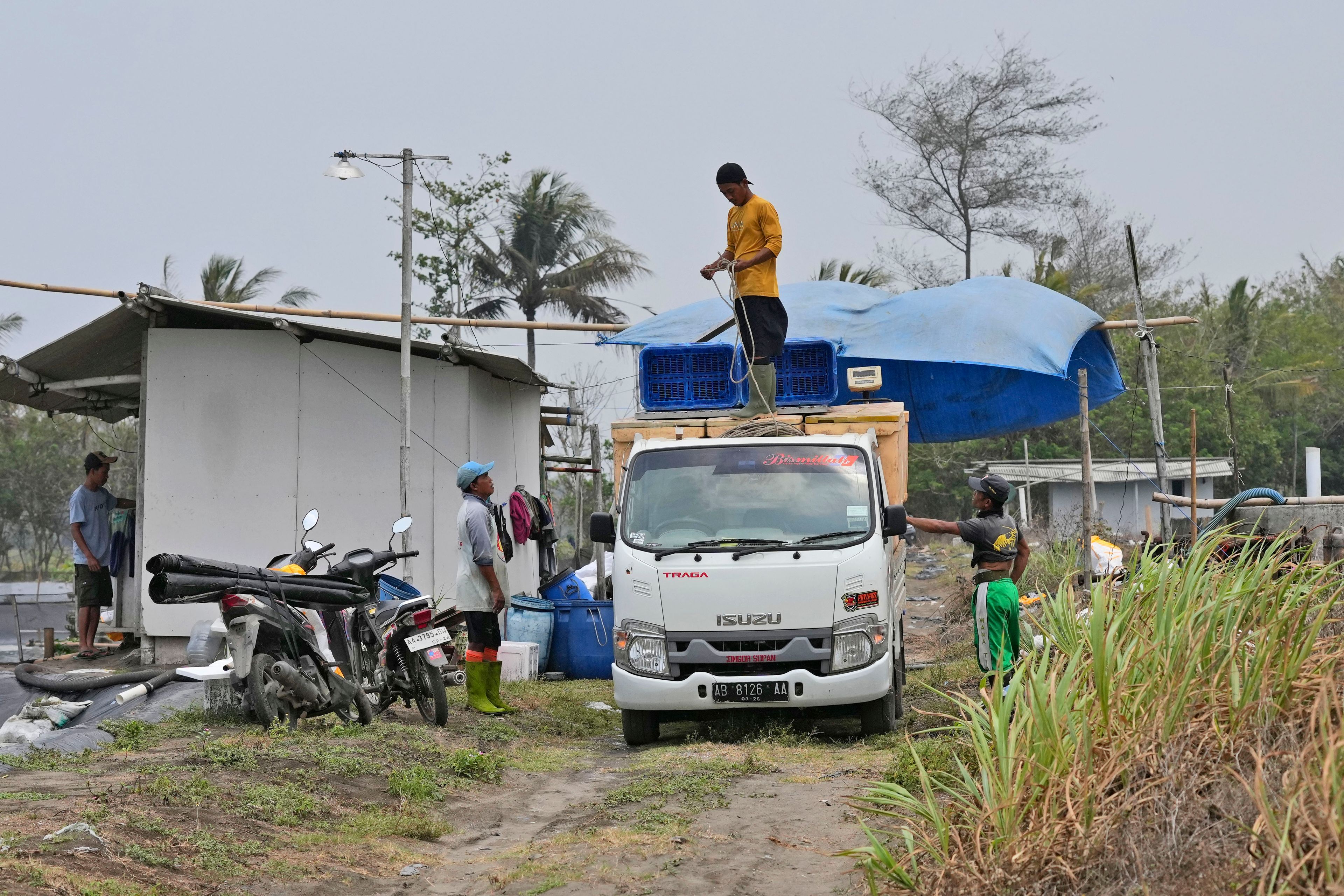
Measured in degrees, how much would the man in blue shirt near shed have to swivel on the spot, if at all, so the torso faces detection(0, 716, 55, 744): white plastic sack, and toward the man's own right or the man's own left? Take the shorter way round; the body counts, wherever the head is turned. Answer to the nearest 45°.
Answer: approximately 45° to the man's own right

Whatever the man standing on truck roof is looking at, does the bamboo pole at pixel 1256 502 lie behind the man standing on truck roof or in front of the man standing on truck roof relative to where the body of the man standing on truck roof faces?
behind

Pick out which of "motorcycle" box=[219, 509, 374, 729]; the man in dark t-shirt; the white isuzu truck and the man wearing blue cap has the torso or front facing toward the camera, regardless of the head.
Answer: the white isuzu truck

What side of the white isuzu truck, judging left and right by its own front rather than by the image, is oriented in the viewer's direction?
front

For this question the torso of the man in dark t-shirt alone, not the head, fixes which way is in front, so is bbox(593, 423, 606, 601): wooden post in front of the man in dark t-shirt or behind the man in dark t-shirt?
in front

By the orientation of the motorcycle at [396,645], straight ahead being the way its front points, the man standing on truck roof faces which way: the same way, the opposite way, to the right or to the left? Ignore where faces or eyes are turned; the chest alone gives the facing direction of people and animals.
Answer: to the left

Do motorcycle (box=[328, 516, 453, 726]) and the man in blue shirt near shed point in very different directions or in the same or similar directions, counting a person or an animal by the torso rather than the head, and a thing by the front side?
very different directions

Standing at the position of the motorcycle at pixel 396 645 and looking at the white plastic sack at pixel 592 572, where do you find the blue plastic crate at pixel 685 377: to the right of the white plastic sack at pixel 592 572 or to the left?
right

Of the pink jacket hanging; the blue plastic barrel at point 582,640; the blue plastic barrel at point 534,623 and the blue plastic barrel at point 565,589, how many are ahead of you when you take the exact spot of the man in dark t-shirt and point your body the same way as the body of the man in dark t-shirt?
4

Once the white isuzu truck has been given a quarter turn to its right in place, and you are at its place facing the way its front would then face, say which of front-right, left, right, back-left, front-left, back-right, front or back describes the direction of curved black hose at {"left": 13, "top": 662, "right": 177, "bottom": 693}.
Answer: front

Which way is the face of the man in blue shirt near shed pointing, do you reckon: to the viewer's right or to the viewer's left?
to the viewer's right

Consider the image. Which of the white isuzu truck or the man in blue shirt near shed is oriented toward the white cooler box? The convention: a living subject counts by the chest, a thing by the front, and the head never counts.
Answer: the man in blue shirt near shed

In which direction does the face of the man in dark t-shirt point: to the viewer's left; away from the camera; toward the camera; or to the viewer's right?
to the viewer's left

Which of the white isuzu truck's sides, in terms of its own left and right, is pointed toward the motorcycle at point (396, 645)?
right

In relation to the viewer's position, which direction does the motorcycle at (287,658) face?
facing away from the viewer and to the right of the viewer

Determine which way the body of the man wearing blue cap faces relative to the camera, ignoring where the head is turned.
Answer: to the viewer's right
